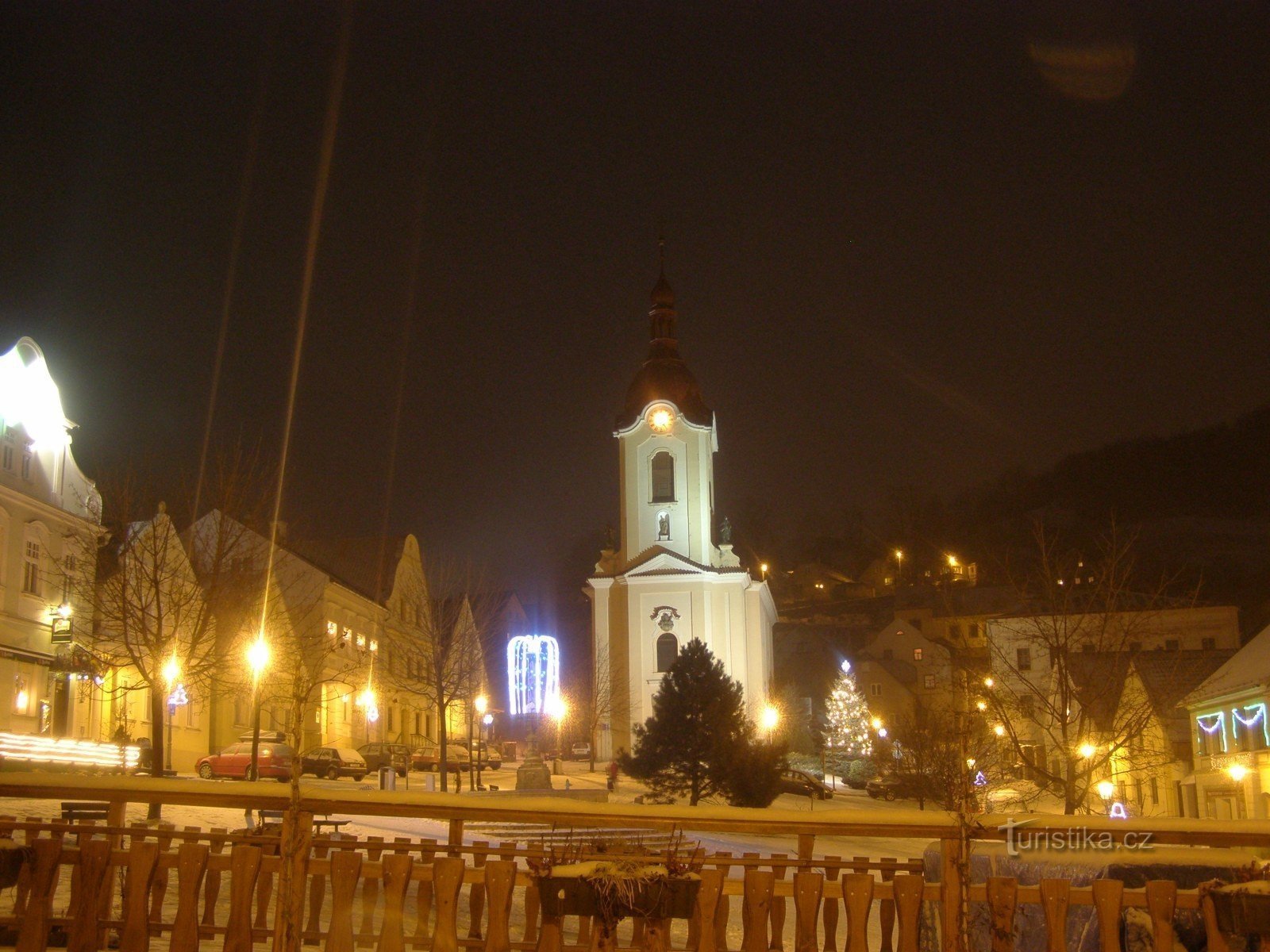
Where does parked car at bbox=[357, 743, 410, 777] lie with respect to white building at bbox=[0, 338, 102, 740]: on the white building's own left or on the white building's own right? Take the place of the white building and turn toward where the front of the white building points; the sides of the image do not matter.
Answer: on the white building's own left

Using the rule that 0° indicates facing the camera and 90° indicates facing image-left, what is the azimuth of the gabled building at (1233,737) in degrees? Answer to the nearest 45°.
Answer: approximately 45°

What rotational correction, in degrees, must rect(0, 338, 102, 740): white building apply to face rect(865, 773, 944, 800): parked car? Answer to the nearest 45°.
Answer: approximately 45° to its left

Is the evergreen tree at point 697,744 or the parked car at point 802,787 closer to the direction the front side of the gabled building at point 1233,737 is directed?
the evergreen tree

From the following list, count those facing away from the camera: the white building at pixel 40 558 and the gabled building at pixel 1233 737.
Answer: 0

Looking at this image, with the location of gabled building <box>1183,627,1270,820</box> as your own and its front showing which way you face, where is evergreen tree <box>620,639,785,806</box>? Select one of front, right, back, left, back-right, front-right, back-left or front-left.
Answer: front

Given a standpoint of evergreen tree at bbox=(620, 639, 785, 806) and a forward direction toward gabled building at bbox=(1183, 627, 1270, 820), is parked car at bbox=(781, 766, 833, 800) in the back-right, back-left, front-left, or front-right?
front-left

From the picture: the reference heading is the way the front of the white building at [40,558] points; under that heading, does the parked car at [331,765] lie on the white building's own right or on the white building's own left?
on the white building's own left

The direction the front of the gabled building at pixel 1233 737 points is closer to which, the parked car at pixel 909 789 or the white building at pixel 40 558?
the white building

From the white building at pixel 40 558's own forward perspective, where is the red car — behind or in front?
in front

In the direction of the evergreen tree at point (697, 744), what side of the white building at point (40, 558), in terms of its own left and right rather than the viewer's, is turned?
front

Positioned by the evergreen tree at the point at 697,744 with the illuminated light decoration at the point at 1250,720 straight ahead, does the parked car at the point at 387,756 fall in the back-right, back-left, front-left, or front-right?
back-left

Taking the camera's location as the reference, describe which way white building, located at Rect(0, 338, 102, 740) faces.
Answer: facing the viewer and to the right of the viewer

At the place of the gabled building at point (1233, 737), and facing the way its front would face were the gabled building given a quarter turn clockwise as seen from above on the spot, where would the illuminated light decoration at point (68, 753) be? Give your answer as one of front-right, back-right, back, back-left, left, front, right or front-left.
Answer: left

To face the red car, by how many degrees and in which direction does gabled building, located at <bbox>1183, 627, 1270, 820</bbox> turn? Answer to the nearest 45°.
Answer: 0° — it already faces it
